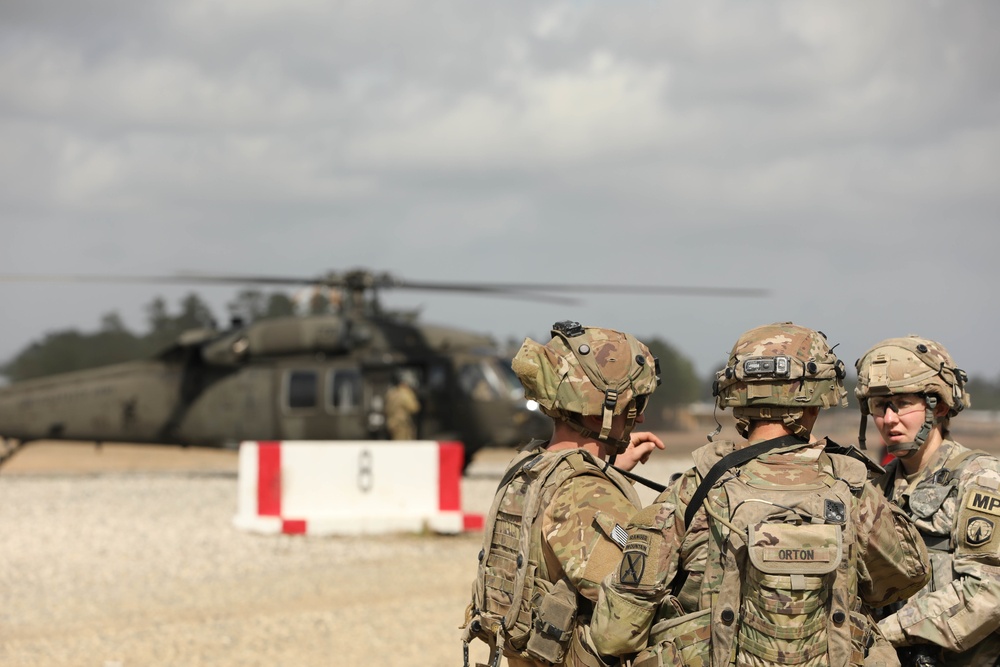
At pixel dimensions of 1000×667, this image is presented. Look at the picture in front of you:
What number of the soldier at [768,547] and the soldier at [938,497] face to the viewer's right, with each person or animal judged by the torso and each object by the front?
0

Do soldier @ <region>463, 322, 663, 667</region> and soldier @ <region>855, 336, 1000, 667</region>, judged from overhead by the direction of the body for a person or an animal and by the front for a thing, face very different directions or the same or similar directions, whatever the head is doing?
very different directions

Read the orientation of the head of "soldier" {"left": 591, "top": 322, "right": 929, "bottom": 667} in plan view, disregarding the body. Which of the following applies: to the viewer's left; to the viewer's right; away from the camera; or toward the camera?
away from the camera

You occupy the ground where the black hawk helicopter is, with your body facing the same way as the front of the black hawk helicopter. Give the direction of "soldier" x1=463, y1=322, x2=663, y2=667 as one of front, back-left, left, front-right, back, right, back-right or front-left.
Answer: right

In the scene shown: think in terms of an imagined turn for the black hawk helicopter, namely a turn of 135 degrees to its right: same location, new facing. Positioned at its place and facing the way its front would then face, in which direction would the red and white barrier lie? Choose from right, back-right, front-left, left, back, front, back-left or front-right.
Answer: front-left

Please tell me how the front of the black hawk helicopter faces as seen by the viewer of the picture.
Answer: facing to the right of the viewer

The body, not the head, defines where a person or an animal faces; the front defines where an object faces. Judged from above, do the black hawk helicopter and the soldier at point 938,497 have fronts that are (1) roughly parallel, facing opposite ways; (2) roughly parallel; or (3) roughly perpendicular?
roughly parallel, facing opposite ways

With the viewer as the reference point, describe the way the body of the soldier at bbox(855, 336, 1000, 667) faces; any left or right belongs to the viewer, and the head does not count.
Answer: facing the viewer and to the left of the viewer

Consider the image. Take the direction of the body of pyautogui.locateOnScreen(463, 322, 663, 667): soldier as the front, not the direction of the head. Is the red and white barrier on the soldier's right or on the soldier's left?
on the soldier's left

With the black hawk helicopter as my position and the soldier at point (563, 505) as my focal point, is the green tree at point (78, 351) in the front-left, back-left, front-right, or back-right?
back-right

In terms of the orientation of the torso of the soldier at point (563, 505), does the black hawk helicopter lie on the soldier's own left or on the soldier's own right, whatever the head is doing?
on the soldier's own left

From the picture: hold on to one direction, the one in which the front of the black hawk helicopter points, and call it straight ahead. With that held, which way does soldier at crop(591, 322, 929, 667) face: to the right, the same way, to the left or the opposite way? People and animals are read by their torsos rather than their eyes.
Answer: to the left

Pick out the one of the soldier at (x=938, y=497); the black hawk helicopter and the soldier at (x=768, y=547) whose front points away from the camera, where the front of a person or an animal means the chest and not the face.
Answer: the soldier at (x=768, y=547)

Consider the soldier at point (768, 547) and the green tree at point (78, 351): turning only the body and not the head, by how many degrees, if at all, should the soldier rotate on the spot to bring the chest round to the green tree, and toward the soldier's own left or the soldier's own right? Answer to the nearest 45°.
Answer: approximately 45° to the soldier's own left

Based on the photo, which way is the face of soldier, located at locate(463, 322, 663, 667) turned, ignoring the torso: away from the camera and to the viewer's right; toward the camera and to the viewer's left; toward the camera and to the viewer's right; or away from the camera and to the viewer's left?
away from the camera and to the viewer's right

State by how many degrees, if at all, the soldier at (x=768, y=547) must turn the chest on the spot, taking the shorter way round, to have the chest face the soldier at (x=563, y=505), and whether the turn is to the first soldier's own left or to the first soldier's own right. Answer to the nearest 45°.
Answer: approximately 45° to the first soldier's own left

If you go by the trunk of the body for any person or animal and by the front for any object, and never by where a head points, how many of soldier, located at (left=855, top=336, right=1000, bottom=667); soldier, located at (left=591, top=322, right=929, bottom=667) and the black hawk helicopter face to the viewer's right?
1

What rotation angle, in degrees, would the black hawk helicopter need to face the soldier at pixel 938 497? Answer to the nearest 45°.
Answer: approximately 90° to its right

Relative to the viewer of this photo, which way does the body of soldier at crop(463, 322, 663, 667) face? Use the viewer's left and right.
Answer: facing away from the viewer and to the right of the viewer

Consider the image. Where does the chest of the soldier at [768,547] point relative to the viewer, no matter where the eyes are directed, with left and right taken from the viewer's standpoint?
facing away from the viewer
